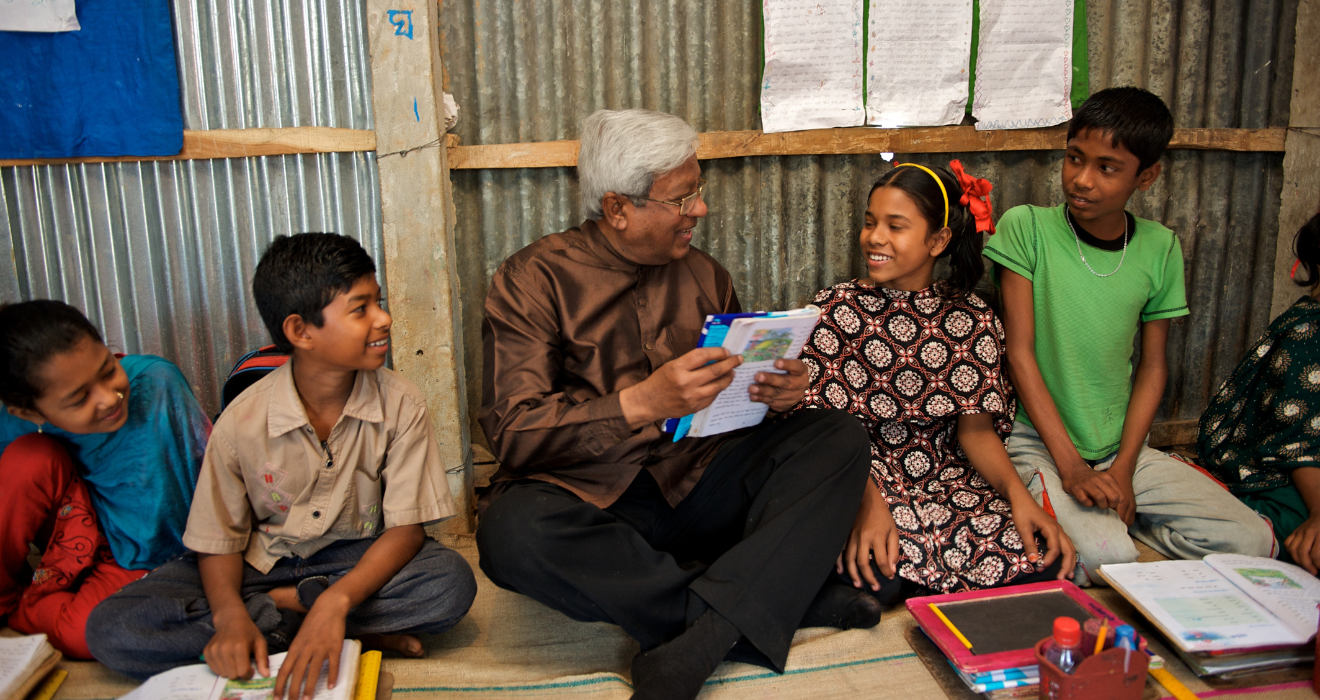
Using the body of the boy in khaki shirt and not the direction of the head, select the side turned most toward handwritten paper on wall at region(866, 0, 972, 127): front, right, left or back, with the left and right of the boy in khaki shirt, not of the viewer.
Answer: left

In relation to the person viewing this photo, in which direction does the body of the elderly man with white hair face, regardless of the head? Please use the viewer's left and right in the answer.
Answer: facing the viewer and to the right of the viewer

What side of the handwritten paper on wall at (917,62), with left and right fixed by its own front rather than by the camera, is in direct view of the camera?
front

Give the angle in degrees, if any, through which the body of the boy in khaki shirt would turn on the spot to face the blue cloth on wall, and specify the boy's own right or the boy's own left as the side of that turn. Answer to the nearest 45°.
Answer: approximately 135° to the boy's own right

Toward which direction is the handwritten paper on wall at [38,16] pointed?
toward the camera

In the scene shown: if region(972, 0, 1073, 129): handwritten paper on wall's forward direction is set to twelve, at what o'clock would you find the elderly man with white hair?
The elderly man with white hair is roughly at 1 o'clock from the handwritten paper on wall.

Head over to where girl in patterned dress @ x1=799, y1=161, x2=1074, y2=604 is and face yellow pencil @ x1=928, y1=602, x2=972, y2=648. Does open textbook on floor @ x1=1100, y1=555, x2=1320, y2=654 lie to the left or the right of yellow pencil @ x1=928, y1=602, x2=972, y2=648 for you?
left

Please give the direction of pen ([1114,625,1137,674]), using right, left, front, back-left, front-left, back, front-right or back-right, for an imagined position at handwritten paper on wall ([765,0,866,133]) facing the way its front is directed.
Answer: front

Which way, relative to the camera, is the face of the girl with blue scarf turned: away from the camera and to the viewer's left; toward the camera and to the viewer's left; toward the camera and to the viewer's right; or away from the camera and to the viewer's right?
toward the camera and to the viewer's right

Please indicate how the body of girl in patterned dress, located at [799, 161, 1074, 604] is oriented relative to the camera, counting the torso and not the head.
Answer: toward the camera

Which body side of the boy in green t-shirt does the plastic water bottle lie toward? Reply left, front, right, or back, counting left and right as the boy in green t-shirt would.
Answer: front

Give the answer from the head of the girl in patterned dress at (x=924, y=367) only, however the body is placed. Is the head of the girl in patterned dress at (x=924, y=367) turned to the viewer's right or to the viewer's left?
to the viewer's left
